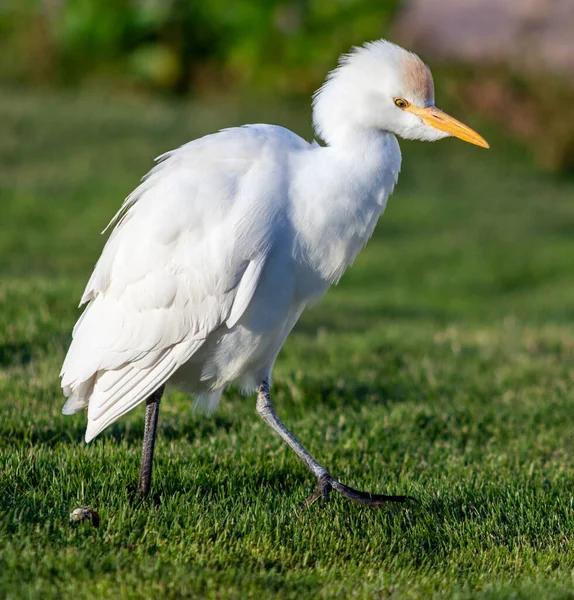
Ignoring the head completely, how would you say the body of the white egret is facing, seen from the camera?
to the viewer's right
